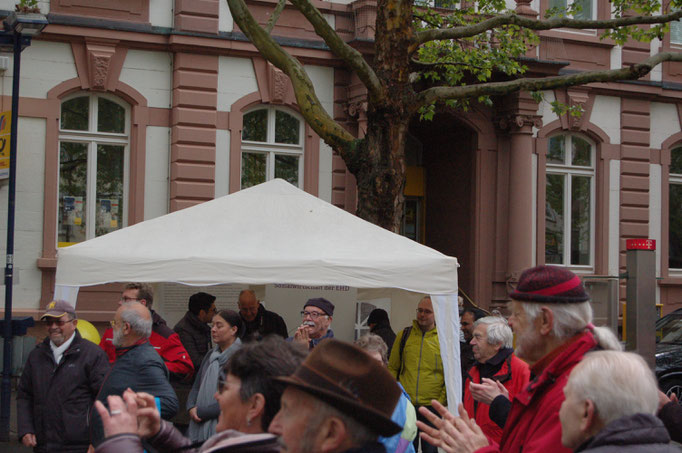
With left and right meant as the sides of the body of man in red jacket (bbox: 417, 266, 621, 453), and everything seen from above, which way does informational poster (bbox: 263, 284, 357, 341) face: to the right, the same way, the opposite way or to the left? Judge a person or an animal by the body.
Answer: to the left

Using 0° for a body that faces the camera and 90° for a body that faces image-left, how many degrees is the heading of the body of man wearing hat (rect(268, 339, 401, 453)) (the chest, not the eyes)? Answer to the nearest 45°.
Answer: approximately 90°

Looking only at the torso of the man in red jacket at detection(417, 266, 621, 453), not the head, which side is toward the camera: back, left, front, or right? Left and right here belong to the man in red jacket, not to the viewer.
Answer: left

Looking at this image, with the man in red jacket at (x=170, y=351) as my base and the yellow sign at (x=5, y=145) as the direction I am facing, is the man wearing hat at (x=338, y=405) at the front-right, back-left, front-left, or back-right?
back-left

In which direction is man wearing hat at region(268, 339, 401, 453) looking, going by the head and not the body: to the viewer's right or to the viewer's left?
to the viewer's left
